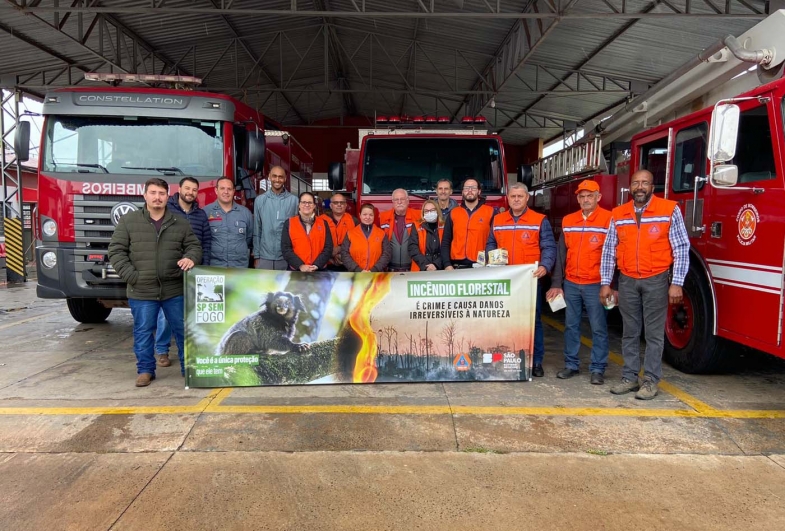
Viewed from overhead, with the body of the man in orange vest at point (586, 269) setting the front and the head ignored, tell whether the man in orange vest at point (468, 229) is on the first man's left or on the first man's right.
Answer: on the first man's right

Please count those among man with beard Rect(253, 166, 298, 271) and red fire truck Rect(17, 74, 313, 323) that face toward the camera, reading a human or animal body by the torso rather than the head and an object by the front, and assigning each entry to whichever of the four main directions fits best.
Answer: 2

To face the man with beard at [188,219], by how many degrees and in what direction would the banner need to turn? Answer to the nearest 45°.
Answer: approximately 90° to its right

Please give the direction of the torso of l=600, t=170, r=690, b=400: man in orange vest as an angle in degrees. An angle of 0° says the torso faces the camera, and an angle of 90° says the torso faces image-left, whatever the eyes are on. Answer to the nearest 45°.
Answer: approximately 0°

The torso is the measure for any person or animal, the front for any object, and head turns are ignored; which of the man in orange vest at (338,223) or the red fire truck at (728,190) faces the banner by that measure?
the man in orange vest

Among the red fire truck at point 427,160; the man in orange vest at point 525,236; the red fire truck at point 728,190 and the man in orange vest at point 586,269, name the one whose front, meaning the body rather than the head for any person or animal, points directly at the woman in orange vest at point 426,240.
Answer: the red fire truck at point 427,160

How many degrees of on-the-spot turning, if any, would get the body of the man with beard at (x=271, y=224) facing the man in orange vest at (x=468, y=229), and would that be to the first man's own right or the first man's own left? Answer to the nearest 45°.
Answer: approximately 90° to the first man's own left
